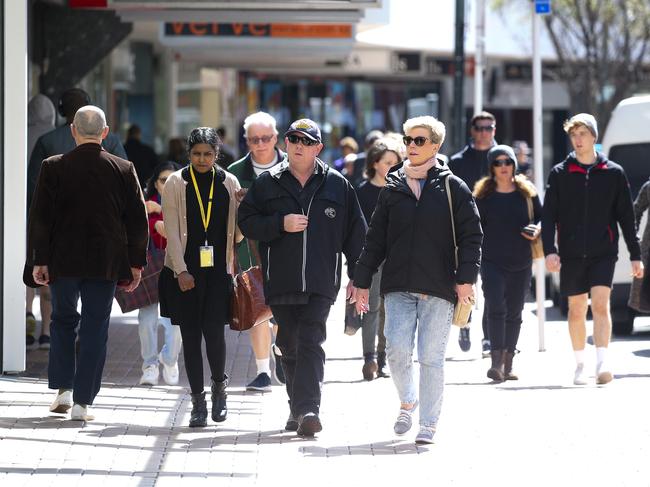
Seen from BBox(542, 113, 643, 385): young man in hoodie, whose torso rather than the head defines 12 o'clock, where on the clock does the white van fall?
The white van is roughly at 6 o'clock from the young man in hoodie.

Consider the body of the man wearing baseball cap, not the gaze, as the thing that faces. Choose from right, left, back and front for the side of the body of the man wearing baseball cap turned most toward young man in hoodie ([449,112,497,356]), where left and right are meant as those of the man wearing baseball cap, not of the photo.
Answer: back

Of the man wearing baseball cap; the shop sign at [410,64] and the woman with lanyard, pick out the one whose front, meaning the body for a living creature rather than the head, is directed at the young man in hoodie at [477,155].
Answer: the shop sign

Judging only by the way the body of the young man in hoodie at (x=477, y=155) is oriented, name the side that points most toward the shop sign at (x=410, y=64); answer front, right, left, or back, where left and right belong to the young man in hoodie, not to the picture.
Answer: back

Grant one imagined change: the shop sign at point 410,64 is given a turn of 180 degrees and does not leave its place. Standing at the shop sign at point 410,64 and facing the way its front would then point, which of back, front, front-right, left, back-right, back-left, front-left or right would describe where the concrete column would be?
back

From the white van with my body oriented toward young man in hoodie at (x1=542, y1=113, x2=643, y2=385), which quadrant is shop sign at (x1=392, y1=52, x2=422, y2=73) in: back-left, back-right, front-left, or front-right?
back-right

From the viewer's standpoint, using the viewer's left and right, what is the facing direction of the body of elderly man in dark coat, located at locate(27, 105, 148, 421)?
facing away from the viewer

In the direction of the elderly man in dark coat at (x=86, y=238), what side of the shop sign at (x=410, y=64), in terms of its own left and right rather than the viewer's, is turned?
front

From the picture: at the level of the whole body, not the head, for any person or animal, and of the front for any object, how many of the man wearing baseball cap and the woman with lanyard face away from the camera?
0

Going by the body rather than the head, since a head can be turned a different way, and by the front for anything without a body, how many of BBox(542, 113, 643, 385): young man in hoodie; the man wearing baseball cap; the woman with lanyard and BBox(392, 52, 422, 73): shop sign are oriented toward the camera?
4

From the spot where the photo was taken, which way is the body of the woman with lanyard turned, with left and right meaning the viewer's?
facing the viewer

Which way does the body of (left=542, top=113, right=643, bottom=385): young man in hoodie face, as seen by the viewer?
toward the camera

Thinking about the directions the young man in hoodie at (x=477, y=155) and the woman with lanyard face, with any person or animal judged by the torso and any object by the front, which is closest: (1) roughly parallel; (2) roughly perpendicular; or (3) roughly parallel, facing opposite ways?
roughly parallel

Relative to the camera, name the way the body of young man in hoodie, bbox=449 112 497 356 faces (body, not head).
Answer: toward the camera

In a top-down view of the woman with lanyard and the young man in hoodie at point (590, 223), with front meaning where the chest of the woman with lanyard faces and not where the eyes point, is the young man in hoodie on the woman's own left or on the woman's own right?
on the woman's own left

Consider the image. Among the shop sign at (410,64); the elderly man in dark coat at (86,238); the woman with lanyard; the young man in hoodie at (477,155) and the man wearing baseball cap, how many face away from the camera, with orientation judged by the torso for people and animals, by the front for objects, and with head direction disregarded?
1

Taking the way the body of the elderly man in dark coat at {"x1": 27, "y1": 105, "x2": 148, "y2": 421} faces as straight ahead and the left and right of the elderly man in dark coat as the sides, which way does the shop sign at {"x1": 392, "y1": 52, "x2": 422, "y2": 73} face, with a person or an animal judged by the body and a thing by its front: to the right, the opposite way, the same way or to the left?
the opposite way
